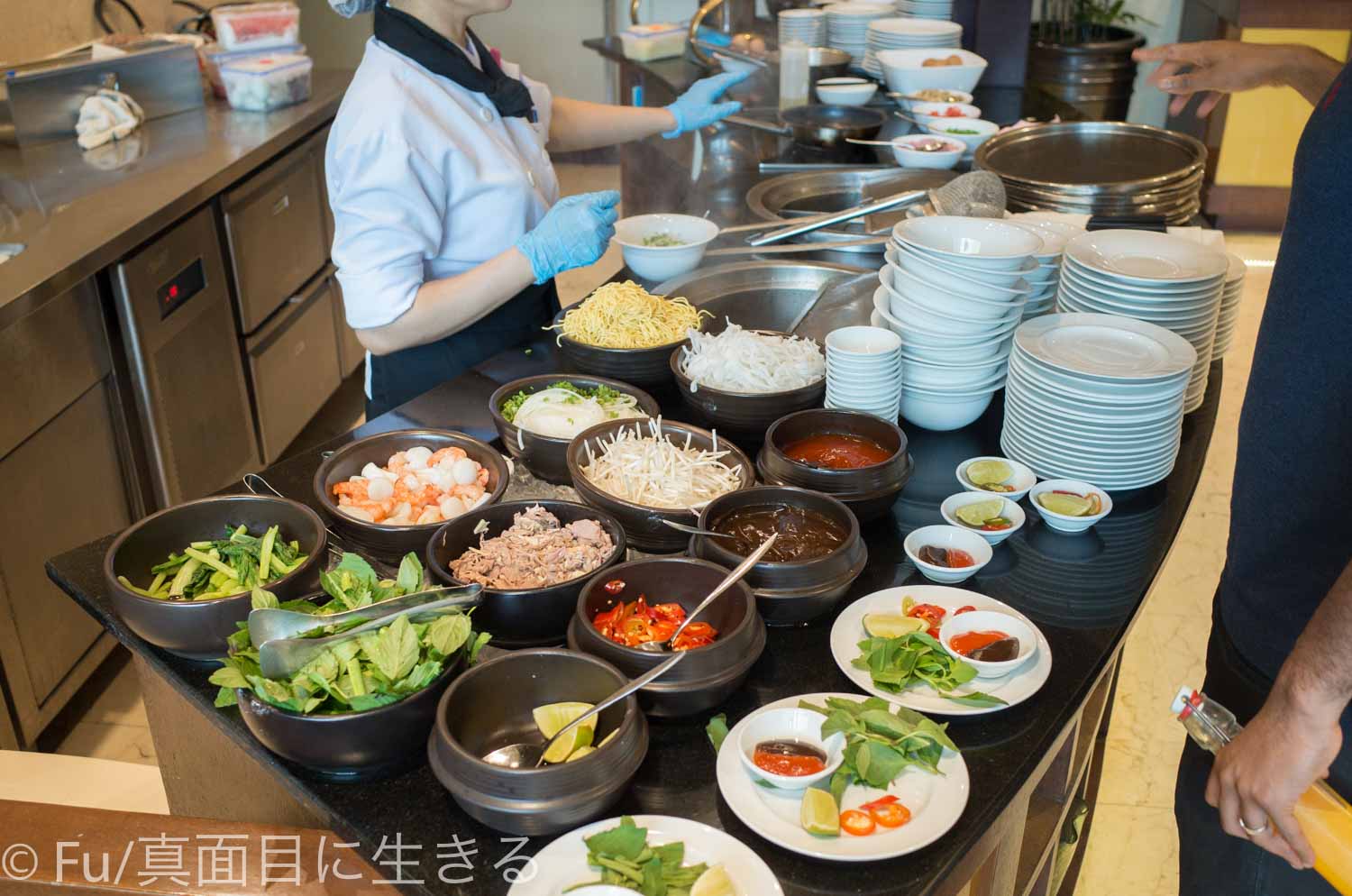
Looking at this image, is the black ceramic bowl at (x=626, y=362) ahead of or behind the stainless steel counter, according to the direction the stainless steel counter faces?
ahead

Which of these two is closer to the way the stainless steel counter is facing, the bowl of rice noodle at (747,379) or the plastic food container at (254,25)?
the bowl of rice noodle

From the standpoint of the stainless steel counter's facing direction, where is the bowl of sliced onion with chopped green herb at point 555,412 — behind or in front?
in front

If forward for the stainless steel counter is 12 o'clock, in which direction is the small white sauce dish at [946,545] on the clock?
The small white sauce dish is roughly at 1 o'clock from the stainless steel counter.

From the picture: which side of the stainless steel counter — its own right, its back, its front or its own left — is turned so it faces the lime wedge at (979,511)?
front

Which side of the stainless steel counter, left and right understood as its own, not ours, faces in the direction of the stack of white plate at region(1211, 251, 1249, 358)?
front

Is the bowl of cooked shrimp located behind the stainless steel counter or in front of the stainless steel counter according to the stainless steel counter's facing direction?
in front

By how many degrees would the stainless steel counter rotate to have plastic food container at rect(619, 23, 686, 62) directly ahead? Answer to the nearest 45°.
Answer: approximately 90° to its left

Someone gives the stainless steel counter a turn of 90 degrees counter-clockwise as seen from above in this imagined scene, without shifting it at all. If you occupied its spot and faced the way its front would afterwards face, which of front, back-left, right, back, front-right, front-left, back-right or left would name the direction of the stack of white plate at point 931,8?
front-right

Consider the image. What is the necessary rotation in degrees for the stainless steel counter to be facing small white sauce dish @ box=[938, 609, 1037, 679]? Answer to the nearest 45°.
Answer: approximately 45° to its right

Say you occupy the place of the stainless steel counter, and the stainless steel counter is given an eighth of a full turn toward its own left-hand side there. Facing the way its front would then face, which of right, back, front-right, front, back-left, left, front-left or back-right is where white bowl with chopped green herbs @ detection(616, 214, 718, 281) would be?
front-right

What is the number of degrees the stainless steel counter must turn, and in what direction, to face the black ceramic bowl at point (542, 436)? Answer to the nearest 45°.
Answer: approximately 45° to its right

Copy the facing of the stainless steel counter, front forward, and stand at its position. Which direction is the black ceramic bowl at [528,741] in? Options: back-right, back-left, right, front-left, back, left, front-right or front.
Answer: front-right

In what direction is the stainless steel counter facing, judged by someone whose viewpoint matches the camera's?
facing the viewer and to the right of the viewer

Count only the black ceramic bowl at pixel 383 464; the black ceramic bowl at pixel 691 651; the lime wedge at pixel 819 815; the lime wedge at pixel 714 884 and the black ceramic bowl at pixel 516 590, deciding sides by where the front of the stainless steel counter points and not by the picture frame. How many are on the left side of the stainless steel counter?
0

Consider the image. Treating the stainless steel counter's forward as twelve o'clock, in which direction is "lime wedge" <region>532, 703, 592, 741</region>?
The lime wedge is roughly at 1 o'clock from the stainless steel counter.

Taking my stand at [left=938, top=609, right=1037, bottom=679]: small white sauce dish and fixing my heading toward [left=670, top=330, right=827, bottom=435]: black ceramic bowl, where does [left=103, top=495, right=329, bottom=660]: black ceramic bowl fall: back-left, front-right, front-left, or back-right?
front-left
